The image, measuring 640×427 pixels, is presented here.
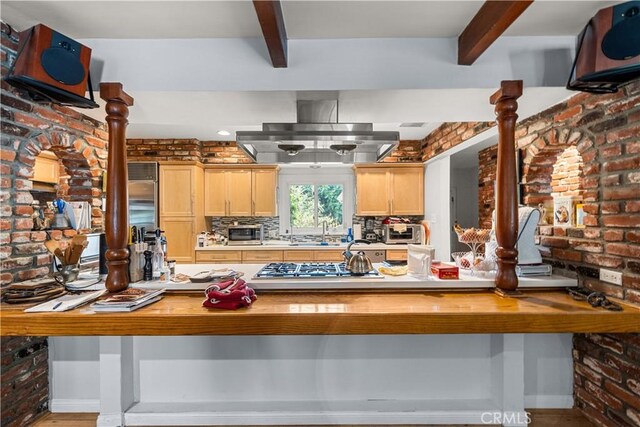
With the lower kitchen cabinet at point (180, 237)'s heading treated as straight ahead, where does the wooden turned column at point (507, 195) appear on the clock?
The wooden turned column is roughly at 11 o'clock from the lower kitchen cabinet.

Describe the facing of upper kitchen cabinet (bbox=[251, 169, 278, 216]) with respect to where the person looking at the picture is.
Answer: facing the viewer

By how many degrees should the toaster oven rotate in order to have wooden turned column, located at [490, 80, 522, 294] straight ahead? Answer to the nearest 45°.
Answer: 0° — it already faces it

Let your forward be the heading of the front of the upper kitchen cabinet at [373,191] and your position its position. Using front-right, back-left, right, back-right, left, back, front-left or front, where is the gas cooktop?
front

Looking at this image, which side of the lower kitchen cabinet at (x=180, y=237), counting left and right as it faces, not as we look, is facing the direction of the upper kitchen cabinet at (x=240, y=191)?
left

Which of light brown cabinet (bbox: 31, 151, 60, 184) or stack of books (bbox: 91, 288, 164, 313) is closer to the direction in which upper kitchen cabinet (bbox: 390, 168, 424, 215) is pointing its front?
the stack of books

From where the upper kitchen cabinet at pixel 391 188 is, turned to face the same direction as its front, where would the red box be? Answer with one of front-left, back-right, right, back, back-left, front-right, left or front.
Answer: front

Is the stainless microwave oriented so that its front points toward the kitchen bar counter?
yes

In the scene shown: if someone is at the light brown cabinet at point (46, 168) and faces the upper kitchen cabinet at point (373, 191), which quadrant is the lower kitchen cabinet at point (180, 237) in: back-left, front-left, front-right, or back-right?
front-left

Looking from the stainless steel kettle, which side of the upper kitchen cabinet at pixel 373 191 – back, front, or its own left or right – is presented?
front

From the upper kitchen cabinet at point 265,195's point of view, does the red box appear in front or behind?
in front

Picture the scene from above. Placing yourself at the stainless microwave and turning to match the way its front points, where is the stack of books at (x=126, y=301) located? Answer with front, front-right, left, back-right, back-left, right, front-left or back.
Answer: front

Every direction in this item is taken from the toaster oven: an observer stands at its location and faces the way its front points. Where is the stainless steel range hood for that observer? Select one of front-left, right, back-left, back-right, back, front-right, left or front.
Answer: front

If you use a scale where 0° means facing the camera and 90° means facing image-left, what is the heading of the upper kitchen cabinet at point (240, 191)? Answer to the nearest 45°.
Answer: approximately 0°

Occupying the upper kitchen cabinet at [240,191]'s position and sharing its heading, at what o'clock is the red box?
The red box is roughly at 11 o'clock from the upper kitchen cabinet.

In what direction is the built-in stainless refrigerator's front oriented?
toward the camera

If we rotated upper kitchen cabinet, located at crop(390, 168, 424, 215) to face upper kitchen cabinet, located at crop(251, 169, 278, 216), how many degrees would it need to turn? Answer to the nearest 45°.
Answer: approximately 90° to its right

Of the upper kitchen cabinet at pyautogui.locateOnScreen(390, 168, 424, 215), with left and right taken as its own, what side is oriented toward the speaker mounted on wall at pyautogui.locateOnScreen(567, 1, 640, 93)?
front

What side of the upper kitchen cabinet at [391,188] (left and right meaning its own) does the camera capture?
front

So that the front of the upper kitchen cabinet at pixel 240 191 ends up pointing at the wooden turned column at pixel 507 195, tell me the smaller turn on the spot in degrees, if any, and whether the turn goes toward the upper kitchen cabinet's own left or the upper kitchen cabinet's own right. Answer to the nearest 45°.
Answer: approximately 45° to the upper kitchen cabinet's own left

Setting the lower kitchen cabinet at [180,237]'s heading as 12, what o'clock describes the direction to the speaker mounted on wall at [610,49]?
The speaker mounted on wall is roughly at 11 o'clock from the lower kitchen cabinet.
